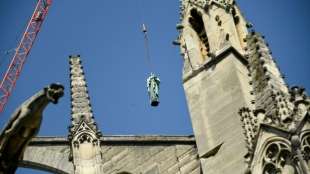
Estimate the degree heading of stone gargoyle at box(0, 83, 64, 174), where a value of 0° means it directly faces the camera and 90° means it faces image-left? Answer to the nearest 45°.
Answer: approximately 270°

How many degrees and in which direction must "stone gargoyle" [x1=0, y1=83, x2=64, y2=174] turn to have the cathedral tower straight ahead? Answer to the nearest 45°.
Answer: approximately 45° to its left
